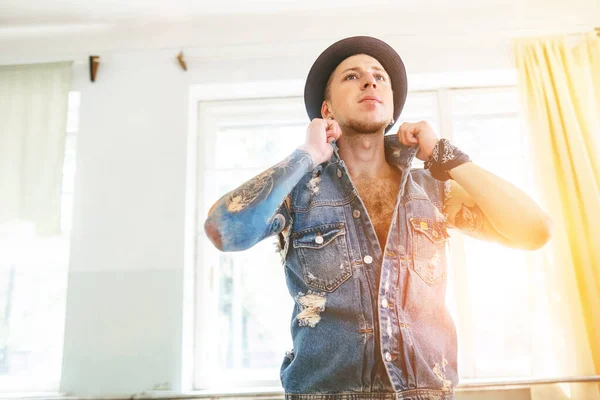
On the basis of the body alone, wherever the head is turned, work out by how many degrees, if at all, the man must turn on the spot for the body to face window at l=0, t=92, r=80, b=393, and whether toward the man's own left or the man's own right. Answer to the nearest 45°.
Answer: approximately 135° to the man's own right

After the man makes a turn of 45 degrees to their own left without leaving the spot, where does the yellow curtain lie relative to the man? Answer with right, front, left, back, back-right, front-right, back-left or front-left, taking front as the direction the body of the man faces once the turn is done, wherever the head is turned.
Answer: left

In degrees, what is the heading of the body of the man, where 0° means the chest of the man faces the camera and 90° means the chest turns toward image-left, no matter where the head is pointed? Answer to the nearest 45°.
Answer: approximately 0°

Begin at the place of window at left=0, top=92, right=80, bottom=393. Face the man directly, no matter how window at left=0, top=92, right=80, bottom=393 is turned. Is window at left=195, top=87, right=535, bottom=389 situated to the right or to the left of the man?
left

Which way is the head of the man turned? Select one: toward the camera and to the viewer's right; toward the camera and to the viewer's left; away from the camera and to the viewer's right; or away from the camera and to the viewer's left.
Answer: toward the camera and to the viewer's right

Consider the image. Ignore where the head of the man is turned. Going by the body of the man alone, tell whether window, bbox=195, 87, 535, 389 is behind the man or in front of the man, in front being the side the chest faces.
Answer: behind
